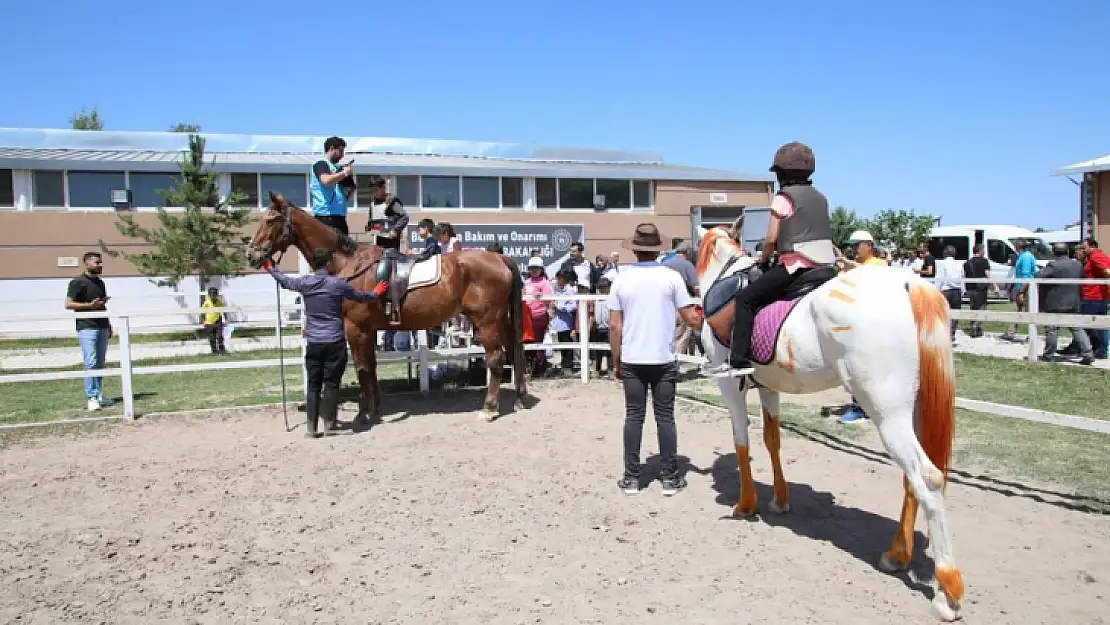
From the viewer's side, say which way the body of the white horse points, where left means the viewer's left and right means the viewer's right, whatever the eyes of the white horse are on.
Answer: facing away from the viewer and to the left of the viewer

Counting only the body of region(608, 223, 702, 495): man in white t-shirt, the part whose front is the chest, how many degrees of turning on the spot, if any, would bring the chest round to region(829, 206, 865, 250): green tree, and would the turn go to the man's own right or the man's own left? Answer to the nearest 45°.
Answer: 0° — they already face it

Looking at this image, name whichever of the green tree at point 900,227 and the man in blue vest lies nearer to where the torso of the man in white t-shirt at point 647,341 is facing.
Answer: the green tree

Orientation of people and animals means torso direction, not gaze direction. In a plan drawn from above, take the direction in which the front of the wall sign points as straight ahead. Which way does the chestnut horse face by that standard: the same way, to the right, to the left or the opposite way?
to the right

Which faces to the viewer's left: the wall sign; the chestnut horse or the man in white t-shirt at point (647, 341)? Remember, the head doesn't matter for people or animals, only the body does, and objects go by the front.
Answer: the chestnut horse

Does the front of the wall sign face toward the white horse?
yes

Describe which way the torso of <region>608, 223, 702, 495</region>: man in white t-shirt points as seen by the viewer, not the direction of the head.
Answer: away from the camera

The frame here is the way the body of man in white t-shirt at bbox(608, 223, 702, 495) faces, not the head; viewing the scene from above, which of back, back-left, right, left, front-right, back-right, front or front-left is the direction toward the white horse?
back-right

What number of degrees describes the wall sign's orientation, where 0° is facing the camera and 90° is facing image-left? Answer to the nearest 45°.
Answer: approximately 0°

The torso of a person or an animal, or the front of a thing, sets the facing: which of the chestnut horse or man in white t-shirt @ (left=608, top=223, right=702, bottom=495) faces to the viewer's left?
the chestnut horse

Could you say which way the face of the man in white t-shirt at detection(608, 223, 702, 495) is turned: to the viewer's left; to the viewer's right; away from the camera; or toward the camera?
away from the camera

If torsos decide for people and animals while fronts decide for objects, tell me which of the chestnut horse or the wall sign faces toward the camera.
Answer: the wall sign

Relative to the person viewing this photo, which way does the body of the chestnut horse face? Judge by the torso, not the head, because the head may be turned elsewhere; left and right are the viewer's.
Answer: facing to the left of the viewer
